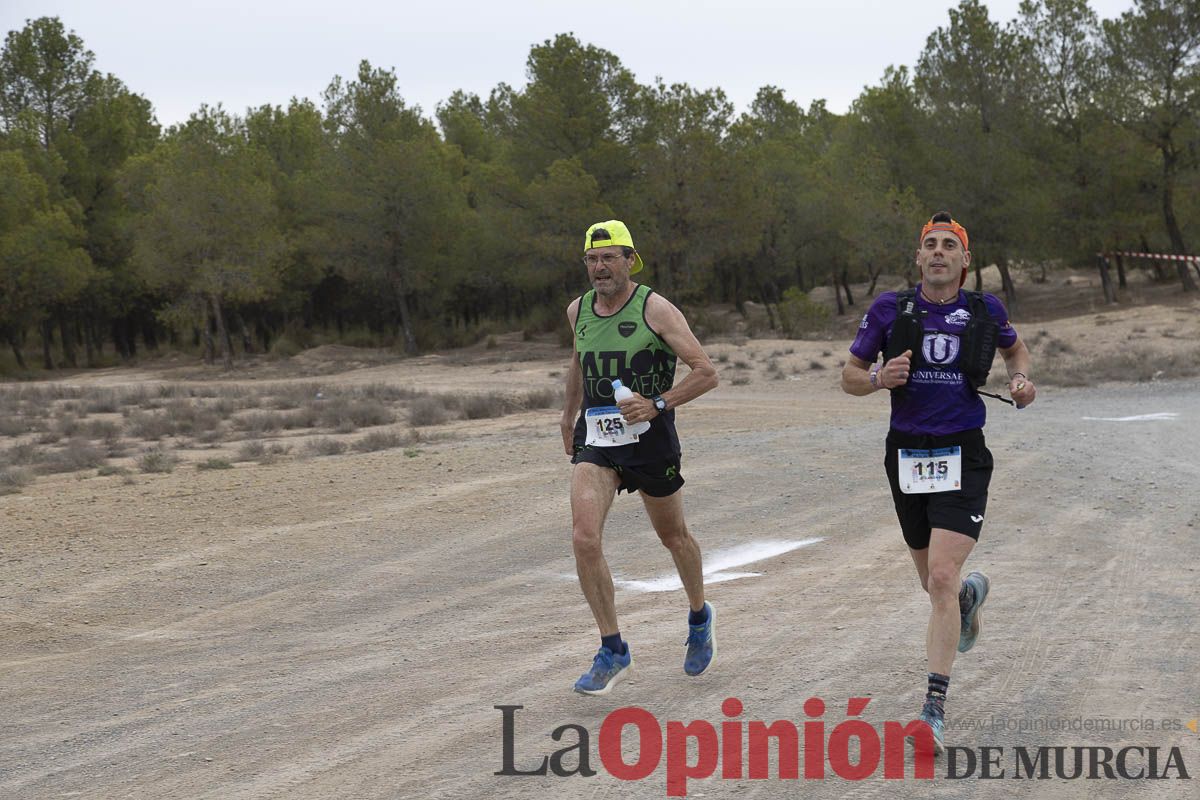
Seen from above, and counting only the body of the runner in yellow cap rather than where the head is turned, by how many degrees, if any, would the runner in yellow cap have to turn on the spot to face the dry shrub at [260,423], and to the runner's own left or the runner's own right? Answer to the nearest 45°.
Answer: approximately 135° to the runner's own right

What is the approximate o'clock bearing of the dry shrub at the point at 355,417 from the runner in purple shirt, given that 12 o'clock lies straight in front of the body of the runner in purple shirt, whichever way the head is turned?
The dry shrub is roughly at 5 o'clock from the runner in purple shirt.

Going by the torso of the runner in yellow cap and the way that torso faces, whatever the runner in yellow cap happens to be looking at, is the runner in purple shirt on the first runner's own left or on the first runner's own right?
on the first runner's own left

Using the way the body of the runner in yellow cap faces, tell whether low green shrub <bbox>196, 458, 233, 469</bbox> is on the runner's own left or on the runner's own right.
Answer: on the runner's own right

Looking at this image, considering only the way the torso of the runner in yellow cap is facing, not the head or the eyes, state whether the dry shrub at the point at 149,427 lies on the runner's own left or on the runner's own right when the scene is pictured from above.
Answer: on the runner's own right

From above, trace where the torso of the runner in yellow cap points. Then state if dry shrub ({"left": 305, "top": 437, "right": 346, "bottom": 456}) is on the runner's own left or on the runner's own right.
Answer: on the runner's own right

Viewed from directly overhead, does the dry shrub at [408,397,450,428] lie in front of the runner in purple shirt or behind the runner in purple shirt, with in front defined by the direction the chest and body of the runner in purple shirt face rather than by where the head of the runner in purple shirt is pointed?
behind
